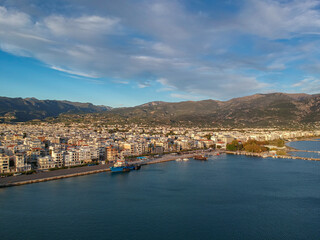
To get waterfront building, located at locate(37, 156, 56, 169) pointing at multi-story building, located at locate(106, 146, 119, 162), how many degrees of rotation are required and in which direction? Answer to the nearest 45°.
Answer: approximately 90° to its left

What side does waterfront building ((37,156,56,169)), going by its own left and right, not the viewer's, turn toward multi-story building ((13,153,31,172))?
right

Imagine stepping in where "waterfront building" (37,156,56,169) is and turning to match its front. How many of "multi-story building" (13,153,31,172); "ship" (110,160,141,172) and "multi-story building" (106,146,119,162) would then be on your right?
1

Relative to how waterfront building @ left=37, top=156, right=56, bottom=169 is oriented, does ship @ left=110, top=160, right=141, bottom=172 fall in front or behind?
in front

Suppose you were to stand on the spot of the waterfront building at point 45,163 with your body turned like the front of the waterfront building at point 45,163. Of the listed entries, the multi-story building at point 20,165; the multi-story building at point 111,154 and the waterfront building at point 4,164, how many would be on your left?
1

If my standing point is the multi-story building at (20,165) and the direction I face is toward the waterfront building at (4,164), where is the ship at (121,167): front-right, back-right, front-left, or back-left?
back-left

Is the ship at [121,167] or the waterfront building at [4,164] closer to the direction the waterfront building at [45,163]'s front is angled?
the ship

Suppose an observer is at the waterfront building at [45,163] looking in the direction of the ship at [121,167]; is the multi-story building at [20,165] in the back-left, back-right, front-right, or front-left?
back-right

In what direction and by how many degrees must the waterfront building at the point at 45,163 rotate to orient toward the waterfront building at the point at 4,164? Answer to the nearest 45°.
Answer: approximately 90° to its right

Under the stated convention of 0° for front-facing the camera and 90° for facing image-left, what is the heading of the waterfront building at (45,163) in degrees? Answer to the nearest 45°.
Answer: approximately 315°

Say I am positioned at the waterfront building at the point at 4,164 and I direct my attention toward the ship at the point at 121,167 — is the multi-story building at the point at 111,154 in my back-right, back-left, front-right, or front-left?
front-left
